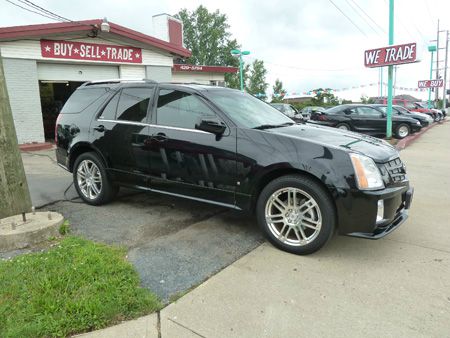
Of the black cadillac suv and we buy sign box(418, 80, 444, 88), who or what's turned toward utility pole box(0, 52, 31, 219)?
the we buy sign

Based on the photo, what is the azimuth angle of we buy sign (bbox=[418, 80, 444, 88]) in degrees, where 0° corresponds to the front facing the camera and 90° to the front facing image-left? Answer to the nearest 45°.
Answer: approximately 0°

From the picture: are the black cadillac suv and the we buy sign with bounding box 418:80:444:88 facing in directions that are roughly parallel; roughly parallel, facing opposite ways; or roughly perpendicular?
roughly perpendicular

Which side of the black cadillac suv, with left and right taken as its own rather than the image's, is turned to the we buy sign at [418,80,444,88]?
left

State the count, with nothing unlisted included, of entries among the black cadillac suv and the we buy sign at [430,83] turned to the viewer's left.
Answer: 0

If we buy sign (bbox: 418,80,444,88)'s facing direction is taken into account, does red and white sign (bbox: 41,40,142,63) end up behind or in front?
in front

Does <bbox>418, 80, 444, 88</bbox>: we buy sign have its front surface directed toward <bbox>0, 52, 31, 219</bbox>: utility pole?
yes

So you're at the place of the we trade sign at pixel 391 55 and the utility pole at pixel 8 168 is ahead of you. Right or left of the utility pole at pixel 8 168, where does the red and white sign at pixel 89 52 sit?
right

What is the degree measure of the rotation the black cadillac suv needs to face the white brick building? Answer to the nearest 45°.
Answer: approximately 180°

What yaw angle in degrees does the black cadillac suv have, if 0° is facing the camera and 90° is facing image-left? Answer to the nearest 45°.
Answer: approximately 315°
